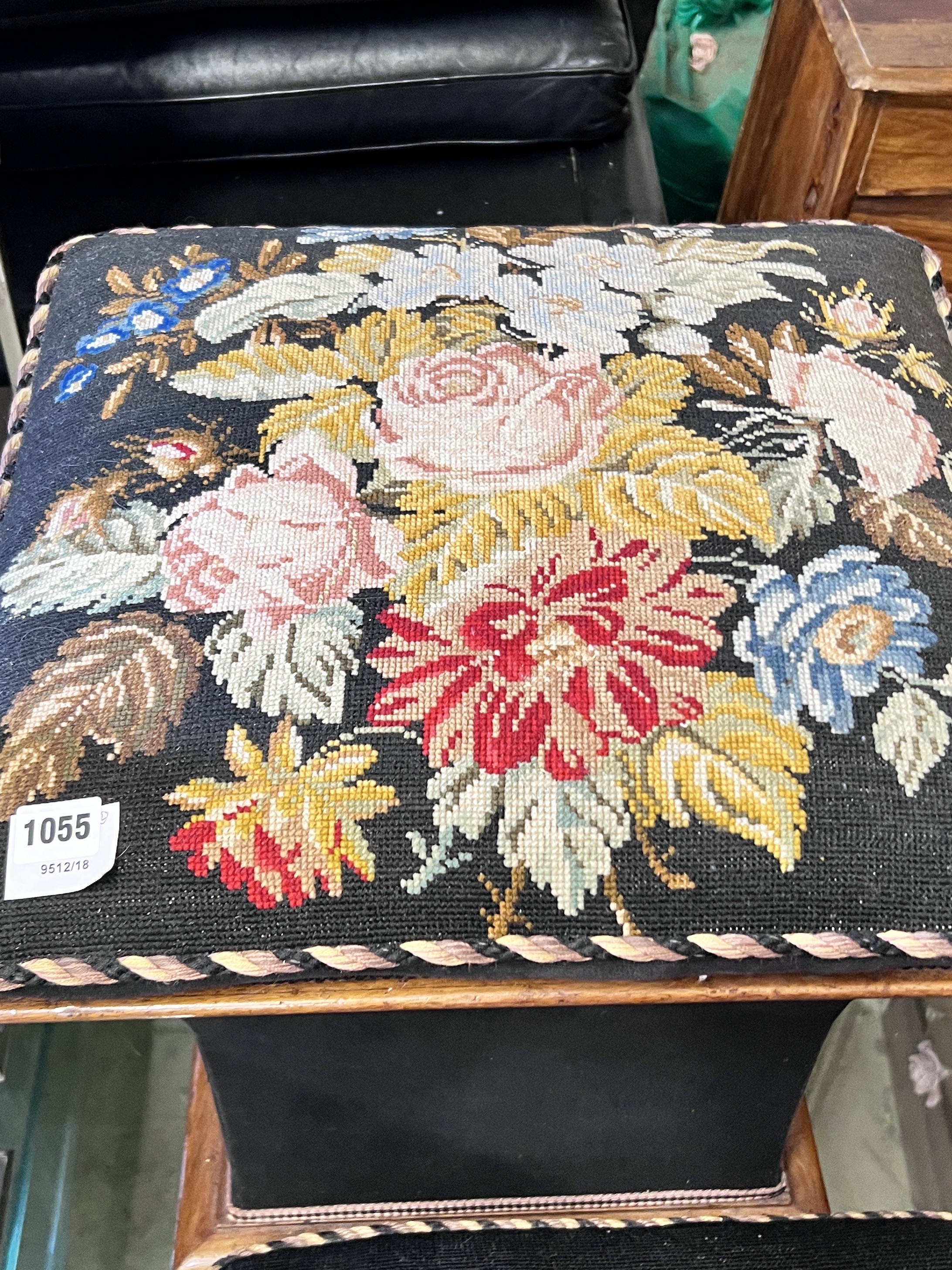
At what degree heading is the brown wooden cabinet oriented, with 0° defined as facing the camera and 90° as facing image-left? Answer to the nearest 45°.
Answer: approximately 0°
